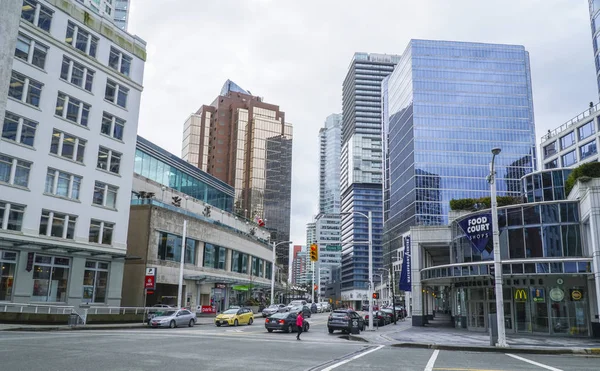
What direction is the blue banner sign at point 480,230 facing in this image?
toward the camera

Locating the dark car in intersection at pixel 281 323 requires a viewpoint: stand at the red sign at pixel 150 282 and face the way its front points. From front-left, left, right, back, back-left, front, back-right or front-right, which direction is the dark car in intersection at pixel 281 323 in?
front-left

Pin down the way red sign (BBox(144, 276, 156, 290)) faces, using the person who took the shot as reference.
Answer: facing the viewer

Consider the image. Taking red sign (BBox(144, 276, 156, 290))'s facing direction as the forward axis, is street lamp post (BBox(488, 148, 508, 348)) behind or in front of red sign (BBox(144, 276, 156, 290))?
in front

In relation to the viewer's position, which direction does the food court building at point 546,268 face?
facing the viewer and to the left of the viewer

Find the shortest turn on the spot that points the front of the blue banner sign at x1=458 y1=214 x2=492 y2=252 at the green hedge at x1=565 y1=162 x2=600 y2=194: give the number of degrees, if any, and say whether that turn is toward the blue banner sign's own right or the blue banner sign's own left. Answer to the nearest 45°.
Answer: approximately 135° to the blue banner sign's own left

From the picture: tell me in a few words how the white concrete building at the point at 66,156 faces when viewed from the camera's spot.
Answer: facing the viewer and to the right of the viewer

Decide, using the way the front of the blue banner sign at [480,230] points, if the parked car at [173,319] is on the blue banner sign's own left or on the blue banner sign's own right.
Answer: on the blue banner sign's own right

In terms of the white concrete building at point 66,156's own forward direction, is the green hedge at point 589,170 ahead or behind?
ahead

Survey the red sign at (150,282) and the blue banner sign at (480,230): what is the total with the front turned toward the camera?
2

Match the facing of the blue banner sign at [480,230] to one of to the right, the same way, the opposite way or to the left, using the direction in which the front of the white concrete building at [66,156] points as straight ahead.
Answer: to the right

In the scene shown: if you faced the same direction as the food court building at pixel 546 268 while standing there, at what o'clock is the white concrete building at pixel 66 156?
The white concrete building is roughly at 1 o'clock from the food court building.
